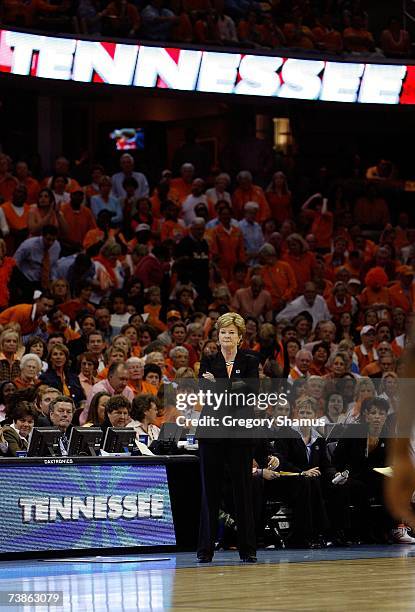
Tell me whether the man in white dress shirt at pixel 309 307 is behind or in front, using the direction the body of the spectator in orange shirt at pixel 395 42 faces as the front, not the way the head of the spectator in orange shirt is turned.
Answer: in front

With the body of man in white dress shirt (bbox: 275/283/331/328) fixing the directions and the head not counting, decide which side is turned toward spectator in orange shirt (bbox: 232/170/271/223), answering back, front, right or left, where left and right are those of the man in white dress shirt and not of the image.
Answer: back

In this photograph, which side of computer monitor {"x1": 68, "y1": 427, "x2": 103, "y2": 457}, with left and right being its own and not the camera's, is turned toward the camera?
back

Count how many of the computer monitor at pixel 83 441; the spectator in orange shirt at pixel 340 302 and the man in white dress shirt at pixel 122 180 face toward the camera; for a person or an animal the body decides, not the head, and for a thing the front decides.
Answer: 2

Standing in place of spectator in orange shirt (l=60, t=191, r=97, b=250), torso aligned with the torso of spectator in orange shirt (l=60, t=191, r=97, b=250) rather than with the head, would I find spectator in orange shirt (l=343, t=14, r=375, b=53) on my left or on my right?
on my left

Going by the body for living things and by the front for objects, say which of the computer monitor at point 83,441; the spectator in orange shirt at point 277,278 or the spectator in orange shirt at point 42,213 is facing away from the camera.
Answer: the computer monitor

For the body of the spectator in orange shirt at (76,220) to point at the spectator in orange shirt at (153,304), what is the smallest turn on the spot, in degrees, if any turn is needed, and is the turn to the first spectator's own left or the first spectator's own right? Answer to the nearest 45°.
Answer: approximately 45° to the first spectator's own left

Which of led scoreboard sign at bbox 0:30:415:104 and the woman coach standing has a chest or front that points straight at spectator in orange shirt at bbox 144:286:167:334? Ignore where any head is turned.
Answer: the led scoreboard sign

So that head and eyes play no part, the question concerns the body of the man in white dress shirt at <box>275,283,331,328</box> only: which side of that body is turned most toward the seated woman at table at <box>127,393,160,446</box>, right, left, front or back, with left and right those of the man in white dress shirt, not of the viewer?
front

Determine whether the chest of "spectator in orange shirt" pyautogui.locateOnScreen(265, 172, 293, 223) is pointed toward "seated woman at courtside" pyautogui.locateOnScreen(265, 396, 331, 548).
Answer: yes

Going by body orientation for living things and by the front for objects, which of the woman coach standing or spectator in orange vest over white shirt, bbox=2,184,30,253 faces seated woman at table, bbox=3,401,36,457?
the spectator in orange vest over white shirt

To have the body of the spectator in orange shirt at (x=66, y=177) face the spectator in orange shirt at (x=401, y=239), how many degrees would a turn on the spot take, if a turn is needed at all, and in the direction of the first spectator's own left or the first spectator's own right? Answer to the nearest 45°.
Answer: approximately 90° to the first spectator's own left
